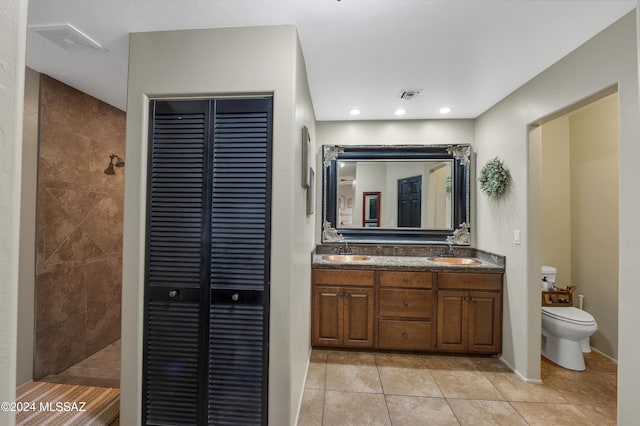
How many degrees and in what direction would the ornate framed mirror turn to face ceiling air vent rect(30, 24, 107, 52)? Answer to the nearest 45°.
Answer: approximately 45° to its right

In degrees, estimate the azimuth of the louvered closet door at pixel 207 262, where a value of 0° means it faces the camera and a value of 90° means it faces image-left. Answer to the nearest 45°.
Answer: approximately 0°

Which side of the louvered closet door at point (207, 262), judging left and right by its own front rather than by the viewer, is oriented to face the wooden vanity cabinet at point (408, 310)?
left

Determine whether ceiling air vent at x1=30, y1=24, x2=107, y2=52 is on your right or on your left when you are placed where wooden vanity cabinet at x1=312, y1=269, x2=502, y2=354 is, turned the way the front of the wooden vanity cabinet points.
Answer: on your right

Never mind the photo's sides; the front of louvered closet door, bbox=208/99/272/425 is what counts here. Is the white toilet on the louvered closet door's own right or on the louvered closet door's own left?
on the louvered closet door's own left

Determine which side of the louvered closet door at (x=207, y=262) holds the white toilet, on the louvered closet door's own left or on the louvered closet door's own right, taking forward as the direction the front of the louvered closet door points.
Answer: on the louvered closet door's own left
